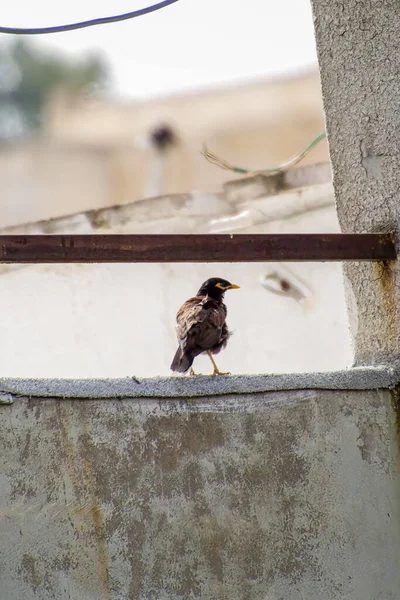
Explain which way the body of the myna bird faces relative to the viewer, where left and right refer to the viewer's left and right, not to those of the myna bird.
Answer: facing away from the viewer and to the right of the viewer

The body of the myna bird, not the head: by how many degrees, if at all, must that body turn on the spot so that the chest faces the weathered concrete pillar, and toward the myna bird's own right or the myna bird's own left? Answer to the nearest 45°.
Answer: approximately 90° to the myna bird's own right
